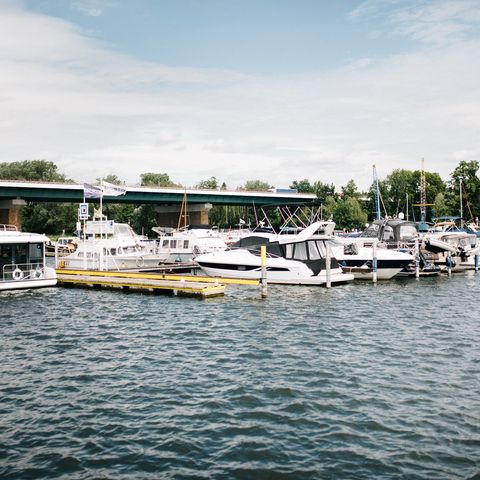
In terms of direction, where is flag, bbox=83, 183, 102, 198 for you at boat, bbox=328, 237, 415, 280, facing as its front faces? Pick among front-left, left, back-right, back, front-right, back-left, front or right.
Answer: back

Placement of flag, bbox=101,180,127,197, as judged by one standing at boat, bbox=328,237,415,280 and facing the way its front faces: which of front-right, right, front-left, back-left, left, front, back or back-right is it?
back

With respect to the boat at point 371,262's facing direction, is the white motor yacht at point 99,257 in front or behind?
behind

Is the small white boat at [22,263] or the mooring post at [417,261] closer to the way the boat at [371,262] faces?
the mooring post

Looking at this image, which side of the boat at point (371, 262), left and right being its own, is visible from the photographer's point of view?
right

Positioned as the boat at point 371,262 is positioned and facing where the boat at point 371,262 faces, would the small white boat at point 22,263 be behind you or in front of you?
behind

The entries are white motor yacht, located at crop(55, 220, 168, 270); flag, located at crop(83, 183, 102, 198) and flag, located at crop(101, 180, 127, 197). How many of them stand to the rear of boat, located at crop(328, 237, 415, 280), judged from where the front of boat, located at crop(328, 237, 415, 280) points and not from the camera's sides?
3

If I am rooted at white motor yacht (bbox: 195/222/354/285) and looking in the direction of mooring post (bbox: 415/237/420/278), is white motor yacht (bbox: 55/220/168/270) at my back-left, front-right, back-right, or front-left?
back-left
